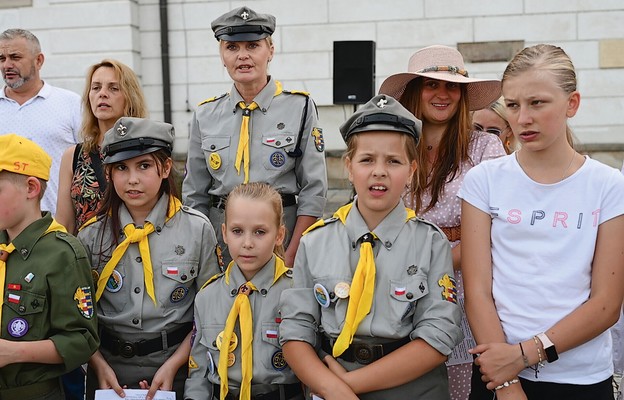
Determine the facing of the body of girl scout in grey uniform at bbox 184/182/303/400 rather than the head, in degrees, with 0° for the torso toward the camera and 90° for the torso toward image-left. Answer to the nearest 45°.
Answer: approximately 0°

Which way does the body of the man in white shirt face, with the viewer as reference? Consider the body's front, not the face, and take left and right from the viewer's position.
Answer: facing the viewer and to the left of the viewer

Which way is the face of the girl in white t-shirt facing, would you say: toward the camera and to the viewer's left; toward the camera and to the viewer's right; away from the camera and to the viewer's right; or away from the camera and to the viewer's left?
toward the camera and to the viewer's left

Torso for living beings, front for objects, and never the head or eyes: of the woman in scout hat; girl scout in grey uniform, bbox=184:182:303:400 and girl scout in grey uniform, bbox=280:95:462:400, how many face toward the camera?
3

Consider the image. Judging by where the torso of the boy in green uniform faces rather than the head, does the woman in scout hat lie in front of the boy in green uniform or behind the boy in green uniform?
behind

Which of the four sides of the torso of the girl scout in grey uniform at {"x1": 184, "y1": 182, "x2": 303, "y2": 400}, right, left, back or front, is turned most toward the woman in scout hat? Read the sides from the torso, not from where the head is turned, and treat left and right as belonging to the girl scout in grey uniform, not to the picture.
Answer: back

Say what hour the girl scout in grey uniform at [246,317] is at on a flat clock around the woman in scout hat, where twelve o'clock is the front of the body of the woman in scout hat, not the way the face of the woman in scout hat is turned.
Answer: The girl scout in grey uniform is roughly at 12 o'clock from the woman in scout hat.

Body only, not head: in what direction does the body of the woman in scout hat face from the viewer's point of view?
toward the camera

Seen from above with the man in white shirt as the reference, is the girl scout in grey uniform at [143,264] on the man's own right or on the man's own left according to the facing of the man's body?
on the man's own left

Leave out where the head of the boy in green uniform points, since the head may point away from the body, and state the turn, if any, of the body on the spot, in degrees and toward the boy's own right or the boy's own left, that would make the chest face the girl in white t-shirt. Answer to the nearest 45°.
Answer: approximately 90° to the boy's own left

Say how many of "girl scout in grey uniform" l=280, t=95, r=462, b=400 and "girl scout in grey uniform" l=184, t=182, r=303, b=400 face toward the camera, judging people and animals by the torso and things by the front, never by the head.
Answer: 2
